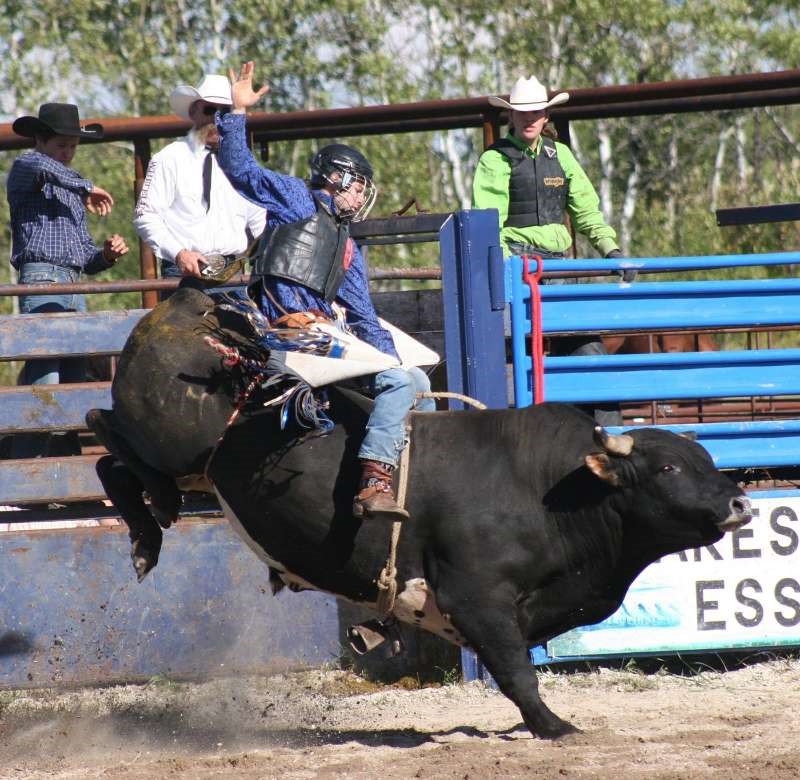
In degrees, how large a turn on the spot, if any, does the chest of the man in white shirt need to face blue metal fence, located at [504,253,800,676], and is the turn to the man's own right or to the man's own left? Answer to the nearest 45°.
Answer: approximately 45° to the man's own left

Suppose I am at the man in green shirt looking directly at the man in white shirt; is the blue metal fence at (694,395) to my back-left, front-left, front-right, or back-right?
back-left

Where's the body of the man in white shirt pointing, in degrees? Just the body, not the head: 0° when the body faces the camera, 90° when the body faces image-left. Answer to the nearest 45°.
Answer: approximately 315°

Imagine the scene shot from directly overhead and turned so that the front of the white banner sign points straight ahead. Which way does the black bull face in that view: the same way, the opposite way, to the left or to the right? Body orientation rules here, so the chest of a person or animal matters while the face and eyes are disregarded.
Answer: to the left

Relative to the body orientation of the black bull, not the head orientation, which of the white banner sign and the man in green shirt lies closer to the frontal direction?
the white banner sign

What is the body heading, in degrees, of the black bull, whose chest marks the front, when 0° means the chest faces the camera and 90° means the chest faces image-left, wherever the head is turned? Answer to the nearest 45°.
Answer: approximately 270°

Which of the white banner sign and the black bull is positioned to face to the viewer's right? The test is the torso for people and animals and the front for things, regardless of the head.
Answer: the black bull

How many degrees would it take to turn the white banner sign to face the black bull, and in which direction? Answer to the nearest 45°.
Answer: approximately 45° to its right

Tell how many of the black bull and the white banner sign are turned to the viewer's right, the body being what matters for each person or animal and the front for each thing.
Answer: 1

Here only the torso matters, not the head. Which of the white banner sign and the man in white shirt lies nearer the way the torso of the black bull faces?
the white banner sign

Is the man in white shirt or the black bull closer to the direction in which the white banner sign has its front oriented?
the black bull

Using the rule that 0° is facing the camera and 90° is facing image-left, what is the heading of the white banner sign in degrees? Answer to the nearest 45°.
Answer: approximately 0°
